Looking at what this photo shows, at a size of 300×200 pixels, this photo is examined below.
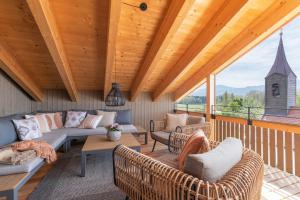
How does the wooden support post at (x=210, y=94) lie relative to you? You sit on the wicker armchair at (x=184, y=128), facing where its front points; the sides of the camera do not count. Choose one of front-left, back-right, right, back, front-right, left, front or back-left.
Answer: back

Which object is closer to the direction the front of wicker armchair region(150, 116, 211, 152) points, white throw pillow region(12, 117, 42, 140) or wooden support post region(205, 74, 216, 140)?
the white throw pillow

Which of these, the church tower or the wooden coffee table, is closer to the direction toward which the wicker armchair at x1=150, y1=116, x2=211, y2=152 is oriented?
the wooden coffee table

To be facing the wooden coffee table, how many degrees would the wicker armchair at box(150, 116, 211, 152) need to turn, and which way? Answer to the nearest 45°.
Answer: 0° — it already faces it

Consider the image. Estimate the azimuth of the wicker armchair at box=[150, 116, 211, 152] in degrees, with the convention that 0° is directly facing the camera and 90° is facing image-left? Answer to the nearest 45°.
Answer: approximately 45°

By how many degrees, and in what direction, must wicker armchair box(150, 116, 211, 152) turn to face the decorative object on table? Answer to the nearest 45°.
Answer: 0° — it already faces it

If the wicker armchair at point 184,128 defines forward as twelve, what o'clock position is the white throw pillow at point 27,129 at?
The white throw pillow is roughly at 1 o'clock from the wicker armchair.

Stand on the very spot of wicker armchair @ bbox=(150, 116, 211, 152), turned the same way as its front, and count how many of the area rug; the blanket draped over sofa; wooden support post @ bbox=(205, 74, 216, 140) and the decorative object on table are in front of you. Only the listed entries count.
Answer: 3

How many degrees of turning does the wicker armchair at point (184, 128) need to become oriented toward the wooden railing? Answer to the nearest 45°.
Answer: approximately 135° to its left

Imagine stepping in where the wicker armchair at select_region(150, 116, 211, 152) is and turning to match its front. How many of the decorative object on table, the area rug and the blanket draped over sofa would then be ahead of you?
3

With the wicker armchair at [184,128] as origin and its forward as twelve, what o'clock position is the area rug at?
The area rug is roughly at 12 o'clock from the wicker armchair.

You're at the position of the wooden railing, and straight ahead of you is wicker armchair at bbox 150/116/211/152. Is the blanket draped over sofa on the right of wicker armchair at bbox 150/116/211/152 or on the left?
left

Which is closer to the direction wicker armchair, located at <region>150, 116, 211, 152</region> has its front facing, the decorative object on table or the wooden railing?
the decorative object on table

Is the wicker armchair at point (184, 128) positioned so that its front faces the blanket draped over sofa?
yes

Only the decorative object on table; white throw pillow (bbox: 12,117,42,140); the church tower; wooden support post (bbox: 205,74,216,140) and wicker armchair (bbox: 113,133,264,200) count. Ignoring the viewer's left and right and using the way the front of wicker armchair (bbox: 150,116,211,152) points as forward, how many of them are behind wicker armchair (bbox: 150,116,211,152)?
2

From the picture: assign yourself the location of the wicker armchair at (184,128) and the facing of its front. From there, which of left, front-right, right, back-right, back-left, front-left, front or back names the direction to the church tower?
back
